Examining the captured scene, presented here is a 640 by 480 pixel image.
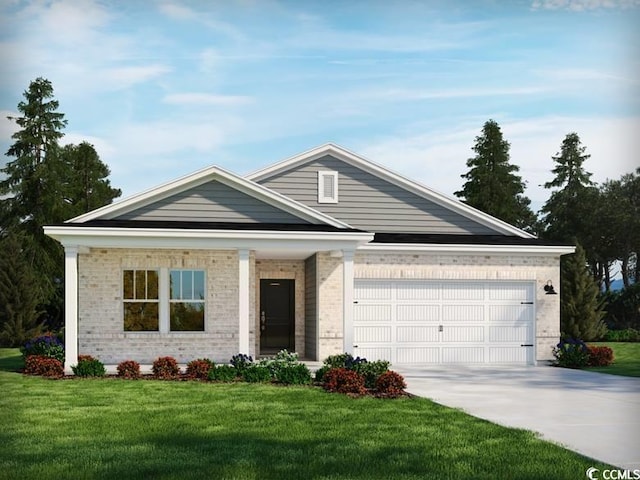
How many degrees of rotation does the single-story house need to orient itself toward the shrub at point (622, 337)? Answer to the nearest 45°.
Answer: approximately 135° to its left

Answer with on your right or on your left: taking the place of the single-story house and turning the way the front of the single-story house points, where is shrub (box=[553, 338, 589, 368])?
on your left

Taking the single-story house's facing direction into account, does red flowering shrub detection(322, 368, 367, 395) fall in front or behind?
in front

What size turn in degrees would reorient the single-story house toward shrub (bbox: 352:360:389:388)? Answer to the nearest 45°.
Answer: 0° — it already faces it

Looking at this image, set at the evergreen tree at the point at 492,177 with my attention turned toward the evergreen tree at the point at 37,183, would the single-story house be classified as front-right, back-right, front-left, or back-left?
front-left

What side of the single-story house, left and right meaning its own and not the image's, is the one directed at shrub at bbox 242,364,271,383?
front

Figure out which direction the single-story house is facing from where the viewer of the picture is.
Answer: facing the viewer

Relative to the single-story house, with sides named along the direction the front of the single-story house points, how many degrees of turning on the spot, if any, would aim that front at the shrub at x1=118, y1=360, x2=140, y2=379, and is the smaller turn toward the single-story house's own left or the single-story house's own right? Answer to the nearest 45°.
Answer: approximately 45° to the single-story house's own right

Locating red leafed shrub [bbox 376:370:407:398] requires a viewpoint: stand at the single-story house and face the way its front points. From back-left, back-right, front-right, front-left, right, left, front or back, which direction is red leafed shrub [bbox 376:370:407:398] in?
front

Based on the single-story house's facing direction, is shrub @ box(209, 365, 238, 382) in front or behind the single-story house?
in front

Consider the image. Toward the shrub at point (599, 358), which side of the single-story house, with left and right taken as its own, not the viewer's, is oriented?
left

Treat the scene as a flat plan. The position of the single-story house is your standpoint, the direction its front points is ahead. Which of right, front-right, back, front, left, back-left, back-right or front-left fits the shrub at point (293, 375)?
front
